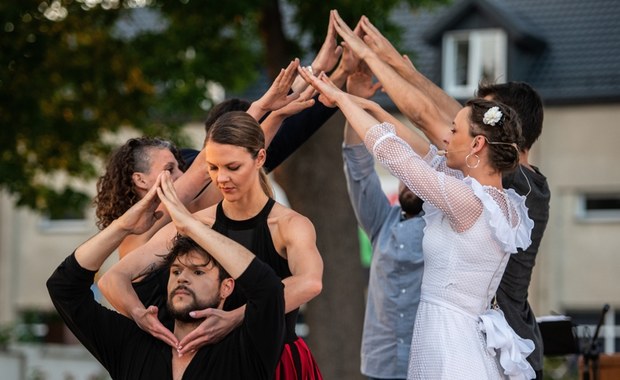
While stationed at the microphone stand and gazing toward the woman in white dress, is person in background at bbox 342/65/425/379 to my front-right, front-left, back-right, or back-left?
front-right

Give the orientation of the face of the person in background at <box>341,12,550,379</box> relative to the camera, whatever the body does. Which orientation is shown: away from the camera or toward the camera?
away from the camera

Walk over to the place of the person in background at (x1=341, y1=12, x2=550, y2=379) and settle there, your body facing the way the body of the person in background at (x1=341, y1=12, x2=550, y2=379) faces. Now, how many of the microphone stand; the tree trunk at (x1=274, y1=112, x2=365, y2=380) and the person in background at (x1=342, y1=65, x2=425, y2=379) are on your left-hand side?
0

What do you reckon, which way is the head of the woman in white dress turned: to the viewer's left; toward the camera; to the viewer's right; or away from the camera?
to the viewer's left

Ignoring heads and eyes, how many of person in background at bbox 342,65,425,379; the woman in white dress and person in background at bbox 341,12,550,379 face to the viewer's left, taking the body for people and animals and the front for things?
2

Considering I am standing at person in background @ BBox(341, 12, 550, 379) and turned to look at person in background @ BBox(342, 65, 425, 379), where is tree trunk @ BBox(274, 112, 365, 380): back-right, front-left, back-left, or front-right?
front-right

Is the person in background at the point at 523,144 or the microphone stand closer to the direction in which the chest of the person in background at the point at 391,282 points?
the person in background

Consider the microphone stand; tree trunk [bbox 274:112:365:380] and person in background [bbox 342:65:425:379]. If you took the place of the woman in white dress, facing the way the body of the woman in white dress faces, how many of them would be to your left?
0

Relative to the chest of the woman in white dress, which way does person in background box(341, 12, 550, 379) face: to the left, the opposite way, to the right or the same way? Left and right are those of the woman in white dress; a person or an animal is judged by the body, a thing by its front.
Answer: the same way

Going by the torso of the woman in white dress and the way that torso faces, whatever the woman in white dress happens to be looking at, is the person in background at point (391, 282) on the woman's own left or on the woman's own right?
on the woman's own right

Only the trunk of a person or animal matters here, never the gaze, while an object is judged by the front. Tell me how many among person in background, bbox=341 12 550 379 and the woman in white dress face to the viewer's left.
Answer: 2

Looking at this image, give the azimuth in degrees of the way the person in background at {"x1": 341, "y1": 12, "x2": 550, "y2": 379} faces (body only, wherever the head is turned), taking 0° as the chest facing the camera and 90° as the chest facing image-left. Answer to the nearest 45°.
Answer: approximately 90°

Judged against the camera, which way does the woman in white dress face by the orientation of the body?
to the viewer's left
